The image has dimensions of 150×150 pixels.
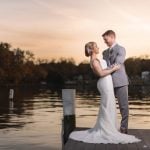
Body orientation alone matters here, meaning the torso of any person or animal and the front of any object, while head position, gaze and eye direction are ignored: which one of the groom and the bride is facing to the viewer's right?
the bride

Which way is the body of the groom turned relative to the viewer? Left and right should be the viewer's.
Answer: facing the viewer and to the left of the viewer

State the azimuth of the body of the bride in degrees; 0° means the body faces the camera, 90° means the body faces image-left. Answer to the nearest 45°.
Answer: approximately 270°

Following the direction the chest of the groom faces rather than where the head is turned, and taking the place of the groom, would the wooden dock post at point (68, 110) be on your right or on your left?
on your right

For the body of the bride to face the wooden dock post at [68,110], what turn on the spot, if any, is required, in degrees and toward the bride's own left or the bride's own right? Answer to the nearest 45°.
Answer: approximately 135° to the bride's own left

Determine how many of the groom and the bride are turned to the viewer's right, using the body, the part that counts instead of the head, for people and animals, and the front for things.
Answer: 1
